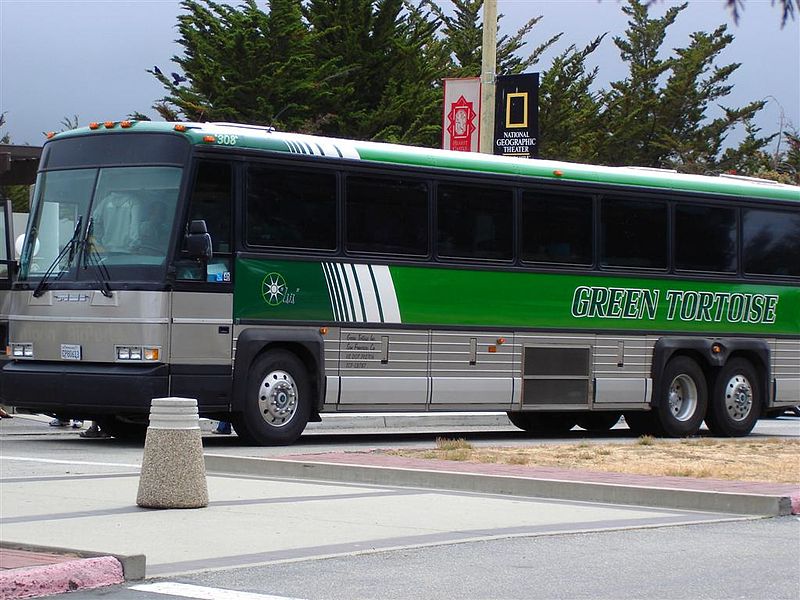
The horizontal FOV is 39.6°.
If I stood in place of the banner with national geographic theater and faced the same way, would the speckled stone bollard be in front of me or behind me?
in front

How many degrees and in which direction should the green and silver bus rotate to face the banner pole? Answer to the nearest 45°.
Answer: approximately 135° to its right

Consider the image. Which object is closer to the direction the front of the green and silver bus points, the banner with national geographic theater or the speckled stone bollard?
the speckled stone bollard

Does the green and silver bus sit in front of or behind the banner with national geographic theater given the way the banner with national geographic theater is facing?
in front

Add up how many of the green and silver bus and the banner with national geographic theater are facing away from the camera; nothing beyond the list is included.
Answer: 0

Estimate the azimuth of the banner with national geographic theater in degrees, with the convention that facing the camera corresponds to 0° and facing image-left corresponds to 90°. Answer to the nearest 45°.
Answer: approximately 0°

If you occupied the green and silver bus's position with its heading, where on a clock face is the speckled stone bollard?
The speckled stone bollard is roughly at 11 o'clock from the green and silver bus.

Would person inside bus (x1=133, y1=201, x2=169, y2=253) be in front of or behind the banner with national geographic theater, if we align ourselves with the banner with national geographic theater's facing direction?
in front

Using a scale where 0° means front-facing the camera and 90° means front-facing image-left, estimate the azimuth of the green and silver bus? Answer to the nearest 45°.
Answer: approximately 45°
